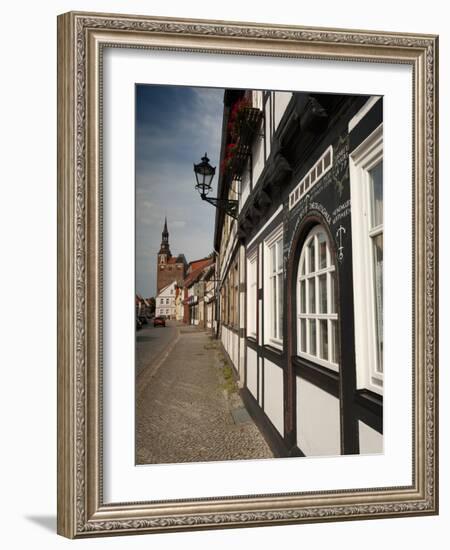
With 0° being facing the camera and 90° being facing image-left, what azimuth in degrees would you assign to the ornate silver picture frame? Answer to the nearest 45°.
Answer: approximately 315°
